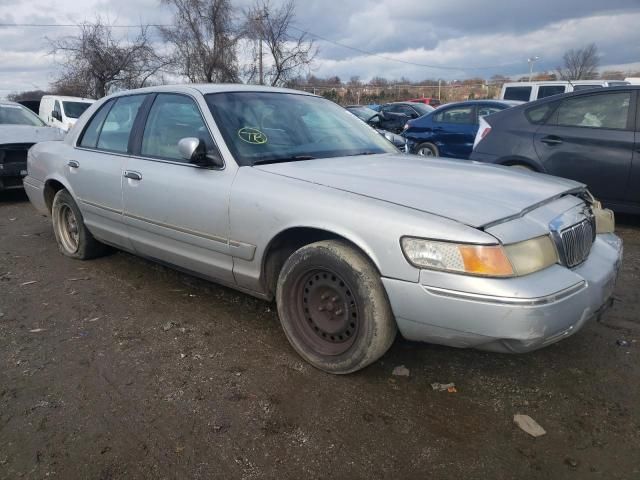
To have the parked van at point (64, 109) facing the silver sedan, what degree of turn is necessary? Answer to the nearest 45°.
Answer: approximately 45° to its right

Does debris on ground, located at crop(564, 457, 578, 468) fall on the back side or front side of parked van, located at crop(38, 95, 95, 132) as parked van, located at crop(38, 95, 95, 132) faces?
on the front side

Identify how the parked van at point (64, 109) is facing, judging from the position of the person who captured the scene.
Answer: facing the viewer and to the right of the viewer

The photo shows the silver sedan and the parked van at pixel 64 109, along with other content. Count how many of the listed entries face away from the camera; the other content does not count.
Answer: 0

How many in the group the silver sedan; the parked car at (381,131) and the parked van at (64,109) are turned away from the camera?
0

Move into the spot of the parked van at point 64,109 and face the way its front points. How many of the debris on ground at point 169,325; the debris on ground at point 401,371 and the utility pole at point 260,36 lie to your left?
1

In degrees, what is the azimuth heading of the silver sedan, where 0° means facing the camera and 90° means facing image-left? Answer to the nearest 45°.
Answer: approximately 315°

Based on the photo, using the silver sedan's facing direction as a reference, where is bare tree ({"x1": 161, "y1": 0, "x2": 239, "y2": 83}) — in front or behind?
behind

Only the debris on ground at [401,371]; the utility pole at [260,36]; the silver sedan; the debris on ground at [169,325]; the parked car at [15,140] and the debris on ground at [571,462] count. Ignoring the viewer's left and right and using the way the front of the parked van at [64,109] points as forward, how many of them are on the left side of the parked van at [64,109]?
1

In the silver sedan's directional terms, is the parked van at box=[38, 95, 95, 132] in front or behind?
behind
